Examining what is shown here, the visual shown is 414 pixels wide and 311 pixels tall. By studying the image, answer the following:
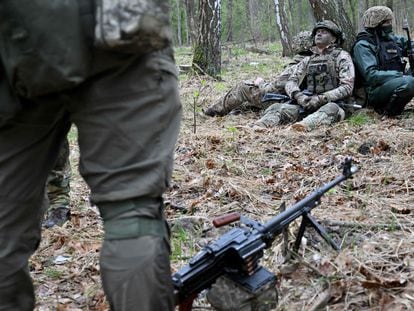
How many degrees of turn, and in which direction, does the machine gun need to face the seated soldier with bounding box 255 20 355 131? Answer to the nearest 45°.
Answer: approximately 45° to its left

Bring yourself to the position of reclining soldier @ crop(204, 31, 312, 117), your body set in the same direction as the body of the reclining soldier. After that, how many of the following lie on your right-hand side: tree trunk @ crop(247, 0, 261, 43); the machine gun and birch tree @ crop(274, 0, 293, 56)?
2

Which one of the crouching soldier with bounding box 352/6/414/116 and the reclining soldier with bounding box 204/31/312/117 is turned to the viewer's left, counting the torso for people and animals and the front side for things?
the reclining soldier

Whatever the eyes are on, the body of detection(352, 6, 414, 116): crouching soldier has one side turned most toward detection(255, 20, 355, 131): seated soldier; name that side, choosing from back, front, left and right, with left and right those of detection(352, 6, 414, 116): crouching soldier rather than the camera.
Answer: right

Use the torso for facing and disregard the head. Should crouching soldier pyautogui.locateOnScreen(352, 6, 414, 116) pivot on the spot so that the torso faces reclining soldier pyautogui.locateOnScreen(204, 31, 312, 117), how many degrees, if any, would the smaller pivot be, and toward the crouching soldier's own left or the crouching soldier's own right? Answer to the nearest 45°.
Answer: approximately 135° to the crouching soldier's own right

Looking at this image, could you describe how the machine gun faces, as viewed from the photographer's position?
facing away from the viewer and to the right of the viewer

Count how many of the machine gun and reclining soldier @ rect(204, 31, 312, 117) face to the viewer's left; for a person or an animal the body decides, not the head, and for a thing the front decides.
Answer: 1

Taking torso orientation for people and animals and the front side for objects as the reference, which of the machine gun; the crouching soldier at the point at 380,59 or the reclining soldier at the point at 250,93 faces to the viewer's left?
the reclining soldier

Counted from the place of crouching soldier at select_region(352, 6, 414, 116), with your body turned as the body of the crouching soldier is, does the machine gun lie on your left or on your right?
on your right

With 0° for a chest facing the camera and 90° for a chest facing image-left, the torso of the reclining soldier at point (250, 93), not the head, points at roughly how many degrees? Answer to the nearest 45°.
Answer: approximately 90°
